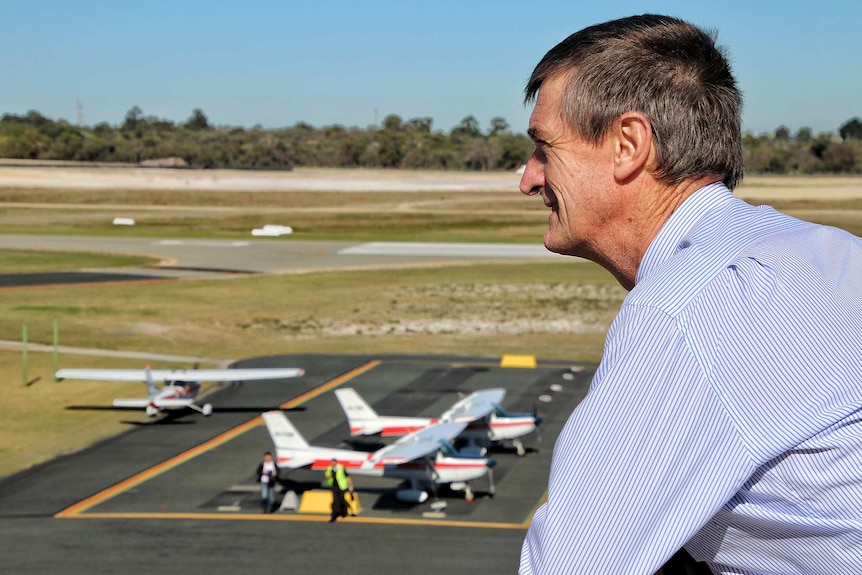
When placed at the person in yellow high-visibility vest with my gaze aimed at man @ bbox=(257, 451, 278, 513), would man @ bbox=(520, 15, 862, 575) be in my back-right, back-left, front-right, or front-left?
back-left

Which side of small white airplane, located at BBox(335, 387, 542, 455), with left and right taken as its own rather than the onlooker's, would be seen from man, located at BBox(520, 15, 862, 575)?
right

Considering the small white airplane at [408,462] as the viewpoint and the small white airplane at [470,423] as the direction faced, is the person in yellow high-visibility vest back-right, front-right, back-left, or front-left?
back-left

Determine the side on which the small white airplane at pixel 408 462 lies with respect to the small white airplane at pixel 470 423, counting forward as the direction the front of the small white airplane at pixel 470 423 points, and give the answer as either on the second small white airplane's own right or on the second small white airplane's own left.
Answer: on the second small white airplane's own right

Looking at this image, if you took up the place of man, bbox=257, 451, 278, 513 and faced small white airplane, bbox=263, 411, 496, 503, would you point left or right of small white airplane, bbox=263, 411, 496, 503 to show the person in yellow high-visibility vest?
right

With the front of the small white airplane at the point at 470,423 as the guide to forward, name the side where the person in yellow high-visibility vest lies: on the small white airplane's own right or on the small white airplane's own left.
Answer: on the small white airplane's own right

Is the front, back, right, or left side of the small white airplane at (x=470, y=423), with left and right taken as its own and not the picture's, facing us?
right

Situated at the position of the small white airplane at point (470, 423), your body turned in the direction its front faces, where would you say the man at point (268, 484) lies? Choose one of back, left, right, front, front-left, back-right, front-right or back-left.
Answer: back-right
